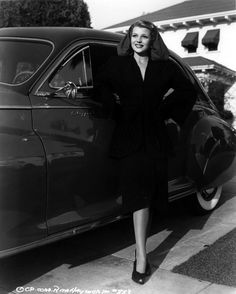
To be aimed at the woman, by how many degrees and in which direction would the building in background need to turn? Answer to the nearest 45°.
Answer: approximately 45° to its left

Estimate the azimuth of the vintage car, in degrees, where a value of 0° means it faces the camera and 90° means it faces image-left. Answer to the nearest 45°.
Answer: approximately 45°

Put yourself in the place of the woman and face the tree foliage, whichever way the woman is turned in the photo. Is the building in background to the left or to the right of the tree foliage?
right

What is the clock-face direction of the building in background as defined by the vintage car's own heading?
The building in background is roughly at 5 o'clock from the vintage car.

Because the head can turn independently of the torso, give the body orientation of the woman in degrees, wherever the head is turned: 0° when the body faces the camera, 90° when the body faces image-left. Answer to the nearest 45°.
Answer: approximately 0°

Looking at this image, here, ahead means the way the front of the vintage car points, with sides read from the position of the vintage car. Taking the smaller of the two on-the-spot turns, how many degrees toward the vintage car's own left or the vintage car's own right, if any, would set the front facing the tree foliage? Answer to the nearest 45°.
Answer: approximately 135° to the vintage car's own right

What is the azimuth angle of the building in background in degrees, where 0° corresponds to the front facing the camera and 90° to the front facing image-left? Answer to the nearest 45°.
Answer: approximately 45°

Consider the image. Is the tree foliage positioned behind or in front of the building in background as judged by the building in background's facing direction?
in front
